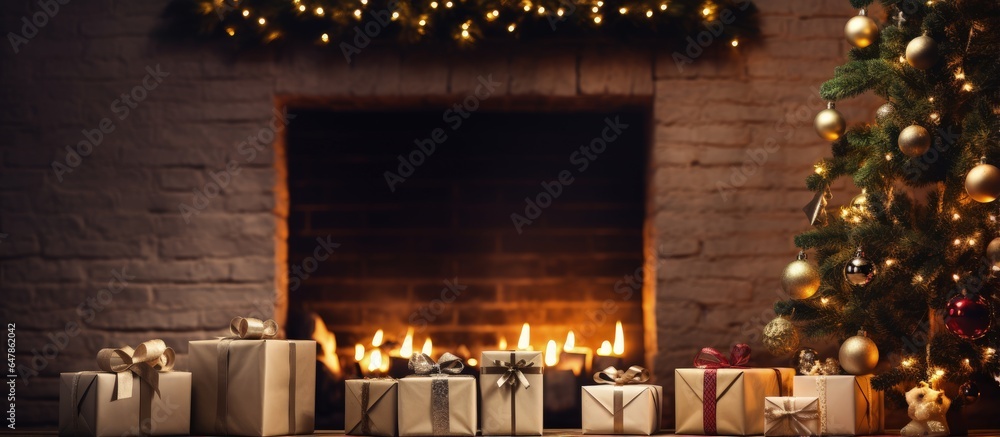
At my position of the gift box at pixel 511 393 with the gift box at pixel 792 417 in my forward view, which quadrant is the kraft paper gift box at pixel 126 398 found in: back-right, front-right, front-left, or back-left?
back-right

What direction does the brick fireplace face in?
toward the camera

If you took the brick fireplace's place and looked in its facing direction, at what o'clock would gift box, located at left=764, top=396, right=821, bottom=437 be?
The gift box is roughly at 10 o'clock from the brick fireplace.

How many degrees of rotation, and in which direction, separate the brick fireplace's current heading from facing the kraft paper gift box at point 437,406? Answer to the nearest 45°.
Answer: approximately 45° to its left
